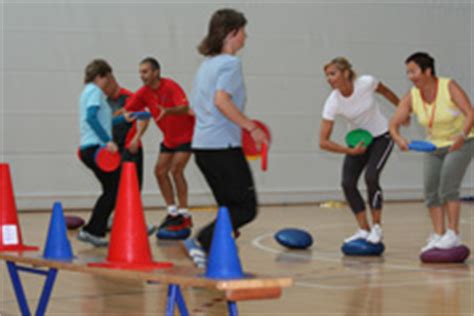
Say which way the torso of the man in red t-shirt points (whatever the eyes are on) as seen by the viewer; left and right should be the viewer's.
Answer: facing the viewer and to the left of the viewer

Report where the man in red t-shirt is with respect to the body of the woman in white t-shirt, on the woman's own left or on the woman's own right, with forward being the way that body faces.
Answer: on the woman's own right

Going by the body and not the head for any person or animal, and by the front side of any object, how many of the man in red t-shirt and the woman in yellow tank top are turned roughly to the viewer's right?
0

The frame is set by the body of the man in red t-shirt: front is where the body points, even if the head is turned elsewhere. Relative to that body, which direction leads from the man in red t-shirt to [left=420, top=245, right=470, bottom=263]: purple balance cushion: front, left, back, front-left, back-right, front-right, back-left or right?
left

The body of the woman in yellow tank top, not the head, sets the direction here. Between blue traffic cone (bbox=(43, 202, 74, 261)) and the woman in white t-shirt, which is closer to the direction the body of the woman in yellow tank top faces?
the blue traffic cone

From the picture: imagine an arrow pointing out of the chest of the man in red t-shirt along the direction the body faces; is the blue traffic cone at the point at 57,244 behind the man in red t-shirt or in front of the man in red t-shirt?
in front

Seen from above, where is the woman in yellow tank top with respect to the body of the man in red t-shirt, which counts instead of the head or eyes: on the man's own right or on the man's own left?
on the man's own left

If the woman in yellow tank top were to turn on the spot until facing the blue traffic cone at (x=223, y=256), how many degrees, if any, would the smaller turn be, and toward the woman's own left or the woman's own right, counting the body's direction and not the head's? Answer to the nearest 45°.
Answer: approximately 45° to the woman's own left

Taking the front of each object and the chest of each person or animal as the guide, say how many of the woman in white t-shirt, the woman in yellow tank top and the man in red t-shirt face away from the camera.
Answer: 0

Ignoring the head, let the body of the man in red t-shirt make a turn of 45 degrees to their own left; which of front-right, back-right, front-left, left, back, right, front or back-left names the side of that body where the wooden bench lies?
front

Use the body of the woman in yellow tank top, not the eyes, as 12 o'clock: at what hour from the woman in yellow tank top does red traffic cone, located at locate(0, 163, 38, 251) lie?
The red traffic cone is roughly at 12 o'clock from the woman in yellow tank top.

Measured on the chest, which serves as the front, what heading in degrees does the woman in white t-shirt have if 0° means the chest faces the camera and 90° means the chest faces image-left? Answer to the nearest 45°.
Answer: approximately 45°
